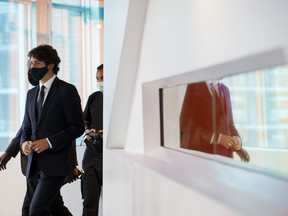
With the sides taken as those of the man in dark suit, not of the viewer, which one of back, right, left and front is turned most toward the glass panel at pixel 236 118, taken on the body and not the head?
left

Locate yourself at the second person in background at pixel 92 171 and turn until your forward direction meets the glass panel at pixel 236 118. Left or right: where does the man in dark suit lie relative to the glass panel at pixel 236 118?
right

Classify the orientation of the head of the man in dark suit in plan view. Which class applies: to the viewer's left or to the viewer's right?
to the viewer's left

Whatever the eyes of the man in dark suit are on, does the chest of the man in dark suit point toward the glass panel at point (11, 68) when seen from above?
no

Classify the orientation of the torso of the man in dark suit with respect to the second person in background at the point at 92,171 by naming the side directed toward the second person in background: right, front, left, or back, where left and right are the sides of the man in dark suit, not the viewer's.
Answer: back

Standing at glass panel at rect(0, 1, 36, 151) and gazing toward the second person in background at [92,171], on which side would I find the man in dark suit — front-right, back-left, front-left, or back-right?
front-right

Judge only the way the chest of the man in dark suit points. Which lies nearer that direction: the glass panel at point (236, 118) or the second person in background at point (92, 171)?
the glass panel

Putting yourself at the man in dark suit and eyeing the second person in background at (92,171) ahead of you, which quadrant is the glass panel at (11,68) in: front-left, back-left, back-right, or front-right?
front-left

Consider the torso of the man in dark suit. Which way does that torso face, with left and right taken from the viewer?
facing the viewer and to the left of the viewer
